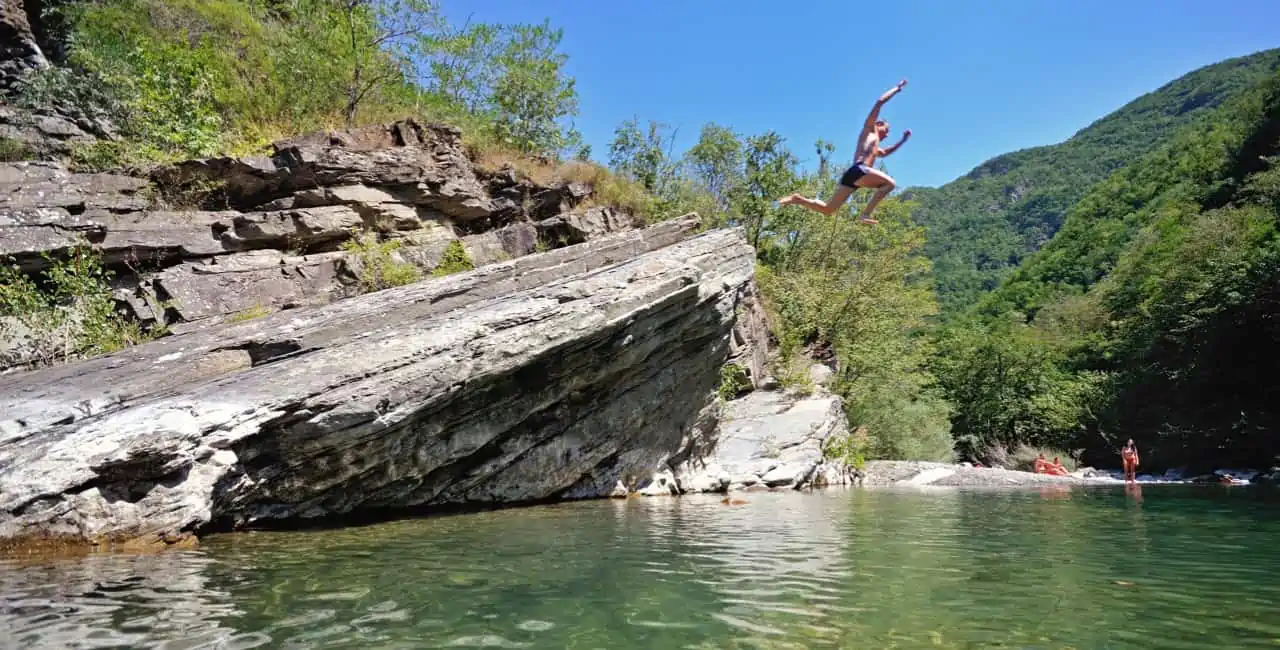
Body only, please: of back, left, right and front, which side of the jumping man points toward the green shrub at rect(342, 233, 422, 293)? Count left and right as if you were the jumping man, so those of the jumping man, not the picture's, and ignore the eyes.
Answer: back

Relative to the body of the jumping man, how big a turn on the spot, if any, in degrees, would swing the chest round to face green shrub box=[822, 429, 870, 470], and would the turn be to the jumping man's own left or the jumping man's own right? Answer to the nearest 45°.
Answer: approximately 90° to the jumping man's own left

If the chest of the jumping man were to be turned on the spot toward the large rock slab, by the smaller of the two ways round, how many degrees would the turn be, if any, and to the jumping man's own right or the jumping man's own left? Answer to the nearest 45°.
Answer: approximately 180°

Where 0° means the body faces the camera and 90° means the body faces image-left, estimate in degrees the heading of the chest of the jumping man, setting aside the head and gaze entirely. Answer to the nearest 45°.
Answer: approximately 270°

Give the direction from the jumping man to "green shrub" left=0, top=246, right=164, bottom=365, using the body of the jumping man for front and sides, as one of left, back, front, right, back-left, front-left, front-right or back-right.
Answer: back
